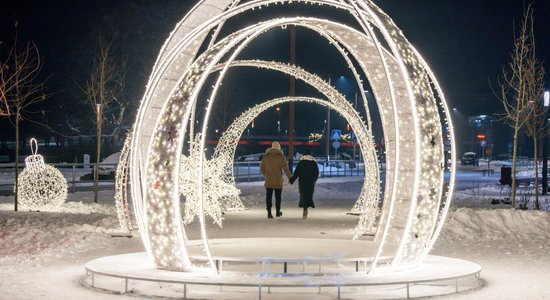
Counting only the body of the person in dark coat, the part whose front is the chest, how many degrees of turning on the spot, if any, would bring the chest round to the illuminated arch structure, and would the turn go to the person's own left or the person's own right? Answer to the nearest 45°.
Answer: approximately 180°

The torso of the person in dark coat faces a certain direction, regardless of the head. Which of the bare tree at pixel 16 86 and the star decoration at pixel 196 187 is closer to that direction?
the bare tree

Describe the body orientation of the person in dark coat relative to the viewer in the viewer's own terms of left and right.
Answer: facing away from the viewer

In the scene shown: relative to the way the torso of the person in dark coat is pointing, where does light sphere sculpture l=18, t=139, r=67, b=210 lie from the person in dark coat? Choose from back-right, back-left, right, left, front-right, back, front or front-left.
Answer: left

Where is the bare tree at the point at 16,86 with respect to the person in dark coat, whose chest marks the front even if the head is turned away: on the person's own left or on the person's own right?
on the person's own left

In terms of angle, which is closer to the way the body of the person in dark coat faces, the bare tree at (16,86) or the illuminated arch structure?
the bare tree

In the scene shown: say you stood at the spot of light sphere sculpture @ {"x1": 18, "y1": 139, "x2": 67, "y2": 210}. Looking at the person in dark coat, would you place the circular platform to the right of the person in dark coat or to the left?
right

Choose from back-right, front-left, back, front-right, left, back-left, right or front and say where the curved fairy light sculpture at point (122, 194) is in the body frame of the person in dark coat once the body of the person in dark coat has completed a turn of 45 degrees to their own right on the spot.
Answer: back
